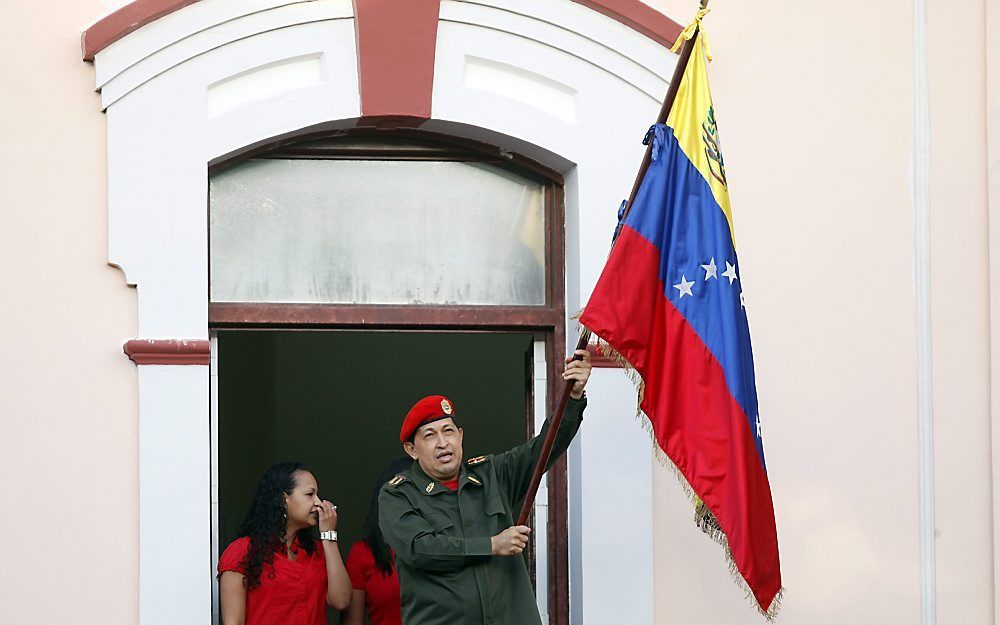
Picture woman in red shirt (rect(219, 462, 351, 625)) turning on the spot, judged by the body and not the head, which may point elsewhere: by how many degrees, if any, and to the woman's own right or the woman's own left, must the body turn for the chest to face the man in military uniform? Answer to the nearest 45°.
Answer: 0° — they already face them

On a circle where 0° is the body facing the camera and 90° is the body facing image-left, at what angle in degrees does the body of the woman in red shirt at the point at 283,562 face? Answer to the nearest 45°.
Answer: approximately 315°

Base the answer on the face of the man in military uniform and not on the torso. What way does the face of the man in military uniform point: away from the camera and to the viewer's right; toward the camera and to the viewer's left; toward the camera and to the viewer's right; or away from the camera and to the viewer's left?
toward the camera and to the viewer's right
